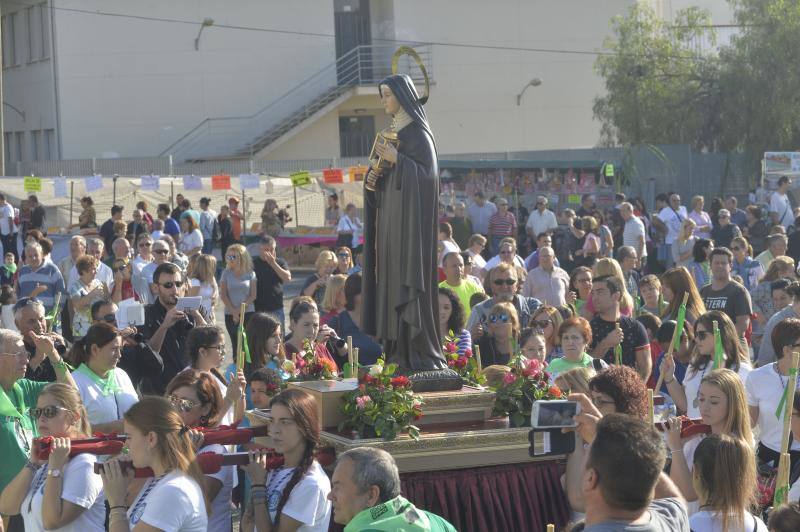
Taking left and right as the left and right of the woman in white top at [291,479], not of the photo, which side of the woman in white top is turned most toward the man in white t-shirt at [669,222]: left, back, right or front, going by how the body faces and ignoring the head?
back

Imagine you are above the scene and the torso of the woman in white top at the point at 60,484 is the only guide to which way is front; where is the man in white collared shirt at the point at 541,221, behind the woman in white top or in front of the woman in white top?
behind

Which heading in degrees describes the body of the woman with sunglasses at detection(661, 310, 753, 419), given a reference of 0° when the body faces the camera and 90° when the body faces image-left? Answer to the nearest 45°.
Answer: approximately 45°

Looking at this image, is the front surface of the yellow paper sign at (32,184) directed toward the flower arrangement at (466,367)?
yes
